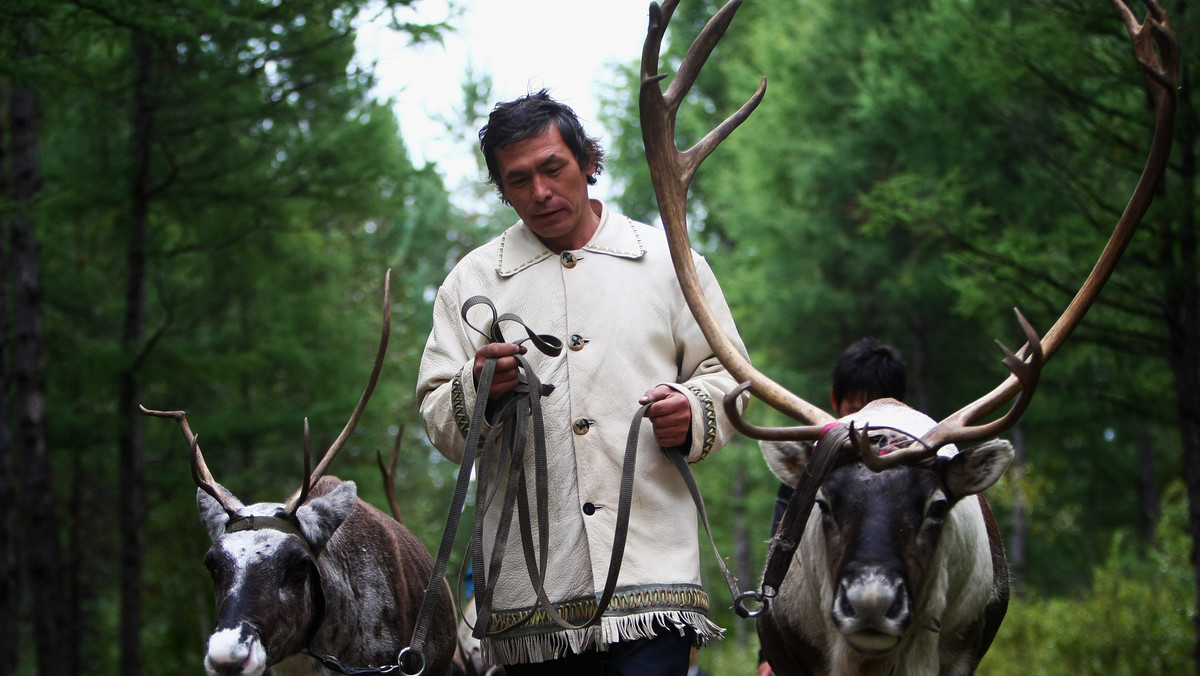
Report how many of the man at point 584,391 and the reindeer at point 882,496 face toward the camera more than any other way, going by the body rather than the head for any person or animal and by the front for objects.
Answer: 2

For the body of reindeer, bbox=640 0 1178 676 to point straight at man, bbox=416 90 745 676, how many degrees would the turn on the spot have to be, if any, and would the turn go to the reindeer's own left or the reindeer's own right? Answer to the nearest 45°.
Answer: approximately 90° to the reindeer's own right

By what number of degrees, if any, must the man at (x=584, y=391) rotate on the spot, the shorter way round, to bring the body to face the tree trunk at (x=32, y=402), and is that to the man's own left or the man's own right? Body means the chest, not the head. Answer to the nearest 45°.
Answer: approximately 135° to the man's own right

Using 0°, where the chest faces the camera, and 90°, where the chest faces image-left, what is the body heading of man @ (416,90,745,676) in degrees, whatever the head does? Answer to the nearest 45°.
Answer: approximately 0°

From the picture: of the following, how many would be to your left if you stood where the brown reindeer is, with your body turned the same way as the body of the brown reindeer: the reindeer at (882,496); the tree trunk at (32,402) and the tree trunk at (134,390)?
1

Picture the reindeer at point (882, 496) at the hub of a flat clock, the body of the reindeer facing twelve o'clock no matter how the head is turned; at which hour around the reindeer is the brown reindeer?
The brown reindeer is roughly at 3 o'clock from the reindeer.

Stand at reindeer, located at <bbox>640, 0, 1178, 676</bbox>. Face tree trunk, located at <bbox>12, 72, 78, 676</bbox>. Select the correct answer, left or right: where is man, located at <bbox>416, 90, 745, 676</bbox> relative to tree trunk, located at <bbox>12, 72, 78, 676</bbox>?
left

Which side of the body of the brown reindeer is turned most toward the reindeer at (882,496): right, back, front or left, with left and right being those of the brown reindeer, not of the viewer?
left

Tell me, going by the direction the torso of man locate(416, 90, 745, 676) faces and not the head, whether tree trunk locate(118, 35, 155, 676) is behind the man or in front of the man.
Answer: behind

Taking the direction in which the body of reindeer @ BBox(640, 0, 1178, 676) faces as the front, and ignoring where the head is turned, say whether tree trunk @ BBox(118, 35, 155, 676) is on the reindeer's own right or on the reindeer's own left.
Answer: on the reindeer's own right

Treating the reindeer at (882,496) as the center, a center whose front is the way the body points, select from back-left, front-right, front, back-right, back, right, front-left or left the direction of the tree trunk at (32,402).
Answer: back-right
